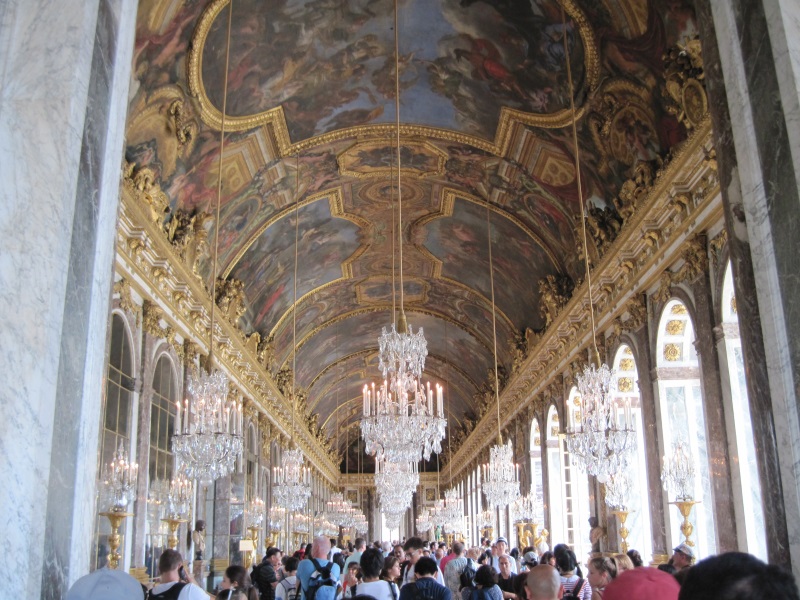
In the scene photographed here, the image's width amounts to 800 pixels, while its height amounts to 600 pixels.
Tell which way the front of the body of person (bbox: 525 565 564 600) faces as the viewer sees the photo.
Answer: away from the camera

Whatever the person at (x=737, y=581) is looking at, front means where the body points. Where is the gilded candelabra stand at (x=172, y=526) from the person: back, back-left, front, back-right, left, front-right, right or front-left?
front-left

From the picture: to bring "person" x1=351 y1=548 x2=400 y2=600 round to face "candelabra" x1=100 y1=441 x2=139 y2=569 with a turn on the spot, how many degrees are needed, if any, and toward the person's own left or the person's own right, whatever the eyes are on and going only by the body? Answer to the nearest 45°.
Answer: approximately 45° to the person's own left

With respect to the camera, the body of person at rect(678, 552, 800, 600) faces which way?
away from the camera

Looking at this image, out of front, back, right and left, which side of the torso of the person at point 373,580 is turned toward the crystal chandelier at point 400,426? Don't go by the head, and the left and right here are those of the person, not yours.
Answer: front

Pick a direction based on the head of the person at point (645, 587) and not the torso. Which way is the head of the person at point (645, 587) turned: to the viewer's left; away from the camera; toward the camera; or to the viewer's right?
away from the camera

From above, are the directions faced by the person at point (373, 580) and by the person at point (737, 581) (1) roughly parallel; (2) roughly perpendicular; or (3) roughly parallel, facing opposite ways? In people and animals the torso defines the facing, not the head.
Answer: roughly parallel

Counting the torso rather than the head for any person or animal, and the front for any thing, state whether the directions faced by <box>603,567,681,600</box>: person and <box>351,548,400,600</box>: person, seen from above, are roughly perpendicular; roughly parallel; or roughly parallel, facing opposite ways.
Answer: roughly parallel

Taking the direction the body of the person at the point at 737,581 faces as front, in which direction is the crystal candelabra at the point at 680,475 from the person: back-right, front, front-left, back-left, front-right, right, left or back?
front

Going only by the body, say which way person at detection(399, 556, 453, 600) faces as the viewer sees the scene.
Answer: away from the camera

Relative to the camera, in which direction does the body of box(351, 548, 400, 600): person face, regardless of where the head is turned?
away from the camera

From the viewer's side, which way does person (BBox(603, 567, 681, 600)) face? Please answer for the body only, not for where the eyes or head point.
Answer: away from the camera

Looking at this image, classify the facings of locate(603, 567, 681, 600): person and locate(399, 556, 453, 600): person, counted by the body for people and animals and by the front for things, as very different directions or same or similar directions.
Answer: same or similar directions

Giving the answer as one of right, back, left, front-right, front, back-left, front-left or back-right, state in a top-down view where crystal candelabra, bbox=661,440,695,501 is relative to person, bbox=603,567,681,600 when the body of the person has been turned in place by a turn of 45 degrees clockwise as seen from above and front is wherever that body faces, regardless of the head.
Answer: front-left

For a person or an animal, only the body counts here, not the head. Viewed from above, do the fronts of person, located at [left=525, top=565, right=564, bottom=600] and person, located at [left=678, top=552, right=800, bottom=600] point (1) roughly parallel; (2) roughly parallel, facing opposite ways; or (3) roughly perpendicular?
roughly parallel

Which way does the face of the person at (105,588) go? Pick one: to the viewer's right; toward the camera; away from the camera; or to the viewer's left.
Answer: away from the camera

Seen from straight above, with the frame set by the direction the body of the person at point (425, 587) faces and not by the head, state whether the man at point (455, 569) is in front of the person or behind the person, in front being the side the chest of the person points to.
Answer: in front
